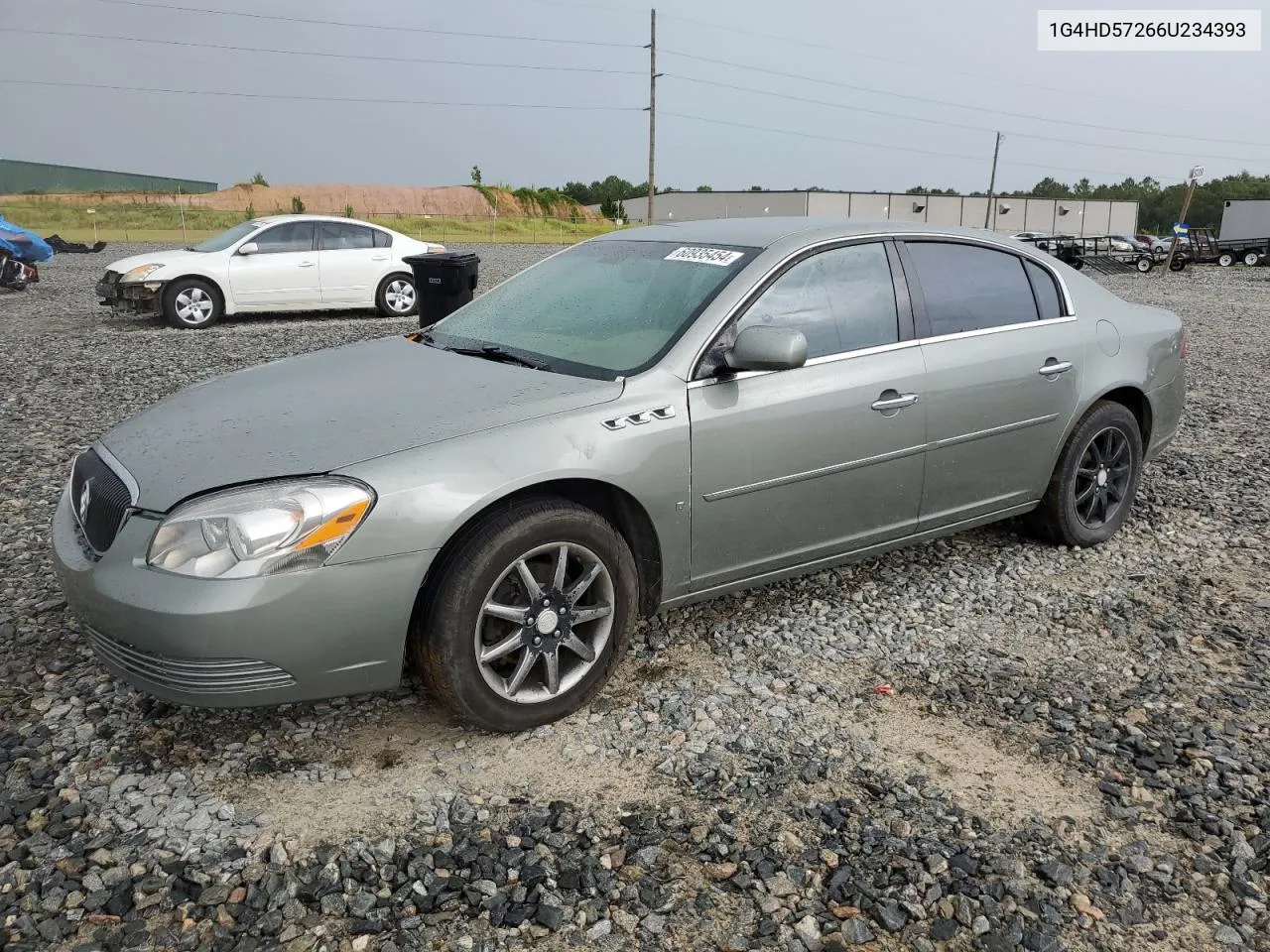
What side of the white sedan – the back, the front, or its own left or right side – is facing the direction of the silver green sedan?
left

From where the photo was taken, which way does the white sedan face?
to the viewer's left

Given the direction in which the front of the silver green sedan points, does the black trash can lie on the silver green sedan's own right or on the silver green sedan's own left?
on the silver green sedan's own right

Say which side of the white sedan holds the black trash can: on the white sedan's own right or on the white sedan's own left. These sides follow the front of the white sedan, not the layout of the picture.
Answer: on the white sedan's own left

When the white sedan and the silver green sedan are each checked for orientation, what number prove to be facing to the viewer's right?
0

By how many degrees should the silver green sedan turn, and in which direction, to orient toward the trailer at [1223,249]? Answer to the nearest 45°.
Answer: approximately 180°

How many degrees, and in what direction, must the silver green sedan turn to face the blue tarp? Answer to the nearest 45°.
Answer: approximately 90° to its right

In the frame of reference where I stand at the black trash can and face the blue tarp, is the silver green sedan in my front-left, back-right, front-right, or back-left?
back-left

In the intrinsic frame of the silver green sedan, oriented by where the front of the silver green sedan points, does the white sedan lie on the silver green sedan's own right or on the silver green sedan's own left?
on the silver green sedan's own right

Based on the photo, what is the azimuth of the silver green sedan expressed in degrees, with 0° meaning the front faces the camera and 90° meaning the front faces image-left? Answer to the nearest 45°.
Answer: approximately 45°

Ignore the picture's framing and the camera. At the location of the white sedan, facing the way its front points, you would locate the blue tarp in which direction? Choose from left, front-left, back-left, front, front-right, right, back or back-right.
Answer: front-right
